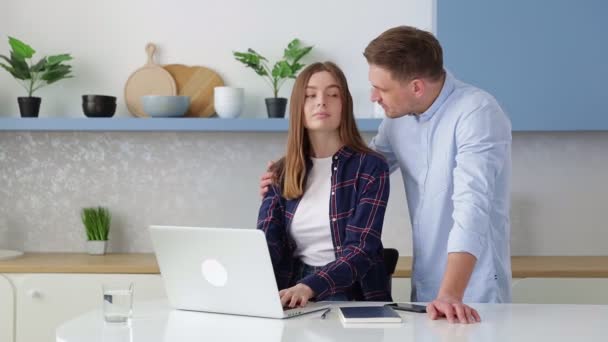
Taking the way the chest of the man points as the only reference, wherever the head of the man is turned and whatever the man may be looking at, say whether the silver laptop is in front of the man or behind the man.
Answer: in front

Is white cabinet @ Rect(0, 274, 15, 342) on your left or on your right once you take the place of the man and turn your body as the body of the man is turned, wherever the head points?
on your right

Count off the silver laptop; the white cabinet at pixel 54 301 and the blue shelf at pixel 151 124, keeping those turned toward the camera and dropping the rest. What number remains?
2

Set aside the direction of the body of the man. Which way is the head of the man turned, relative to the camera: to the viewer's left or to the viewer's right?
to the viewer's left

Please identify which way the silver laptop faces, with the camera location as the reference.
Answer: facing away from the viewer and to the right of the viewer

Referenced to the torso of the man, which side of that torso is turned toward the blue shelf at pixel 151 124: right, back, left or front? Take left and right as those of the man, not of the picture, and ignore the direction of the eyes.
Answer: right

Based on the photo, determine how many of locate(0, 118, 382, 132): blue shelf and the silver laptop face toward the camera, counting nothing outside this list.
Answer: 1

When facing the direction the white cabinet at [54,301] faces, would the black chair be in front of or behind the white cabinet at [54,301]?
in front

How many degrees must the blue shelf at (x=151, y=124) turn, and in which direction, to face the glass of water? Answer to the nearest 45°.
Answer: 0° — it already faces it

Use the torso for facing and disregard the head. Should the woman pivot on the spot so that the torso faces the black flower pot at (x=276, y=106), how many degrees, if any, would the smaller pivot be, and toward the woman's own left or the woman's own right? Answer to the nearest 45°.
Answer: approximately 135° to the woman's own right

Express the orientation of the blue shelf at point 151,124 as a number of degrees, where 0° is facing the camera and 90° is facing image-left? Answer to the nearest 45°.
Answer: approximately 0°

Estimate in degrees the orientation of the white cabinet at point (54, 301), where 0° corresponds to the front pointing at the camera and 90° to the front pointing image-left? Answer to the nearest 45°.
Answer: approximately 0°

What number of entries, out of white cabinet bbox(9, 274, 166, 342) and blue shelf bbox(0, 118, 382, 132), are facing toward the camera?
2
